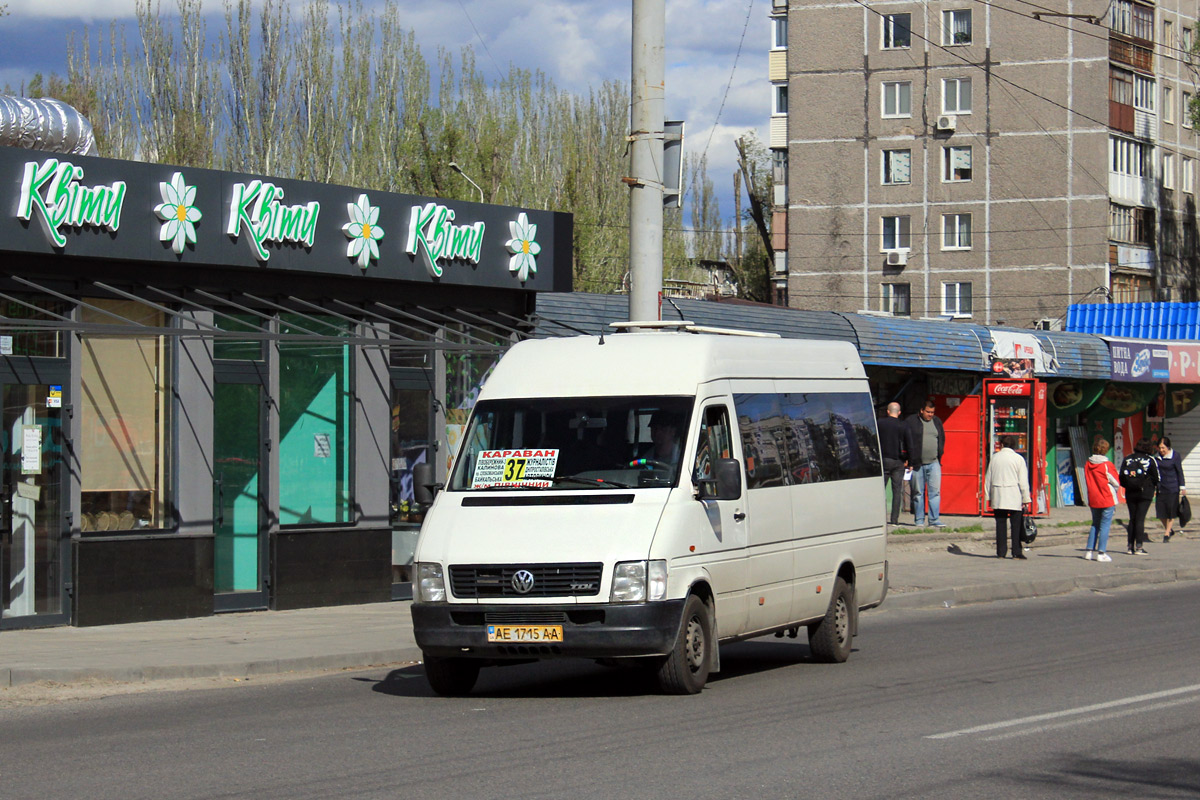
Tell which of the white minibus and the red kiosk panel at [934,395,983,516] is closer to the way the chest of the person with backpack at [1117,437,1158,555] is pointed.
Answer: the red kiosk panel

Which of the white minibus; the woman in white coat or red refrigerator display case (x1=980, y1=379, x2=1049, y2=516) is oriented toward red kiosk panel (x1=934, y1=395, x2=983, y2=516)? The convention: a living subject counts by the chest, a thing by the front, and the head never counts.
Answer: the woman in white coat

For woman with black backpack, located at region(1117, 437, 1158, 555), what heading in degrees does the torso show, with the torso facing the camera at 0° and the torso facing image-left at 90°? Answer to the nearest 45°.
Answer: approximately 180°

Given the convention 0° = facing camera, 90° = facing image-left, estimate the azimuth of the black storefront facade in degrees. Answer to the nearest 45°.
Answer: approximately 315°

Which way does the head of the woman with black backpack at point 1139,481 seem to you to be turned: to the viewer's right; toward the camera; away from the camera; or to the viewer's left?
away from the camera

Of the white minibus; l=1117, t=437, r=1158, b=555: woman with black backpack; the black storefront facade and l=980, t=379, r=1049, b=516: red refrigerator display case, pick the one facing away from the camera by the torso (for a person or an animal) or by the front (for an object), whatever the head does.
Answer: the woman with black backpack

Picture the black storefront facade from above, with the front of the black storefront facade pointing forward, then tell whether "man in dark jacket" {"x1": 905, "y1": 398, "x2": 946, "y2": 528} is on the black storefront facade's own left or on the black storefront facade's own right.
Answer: on the black storefront facade's own left

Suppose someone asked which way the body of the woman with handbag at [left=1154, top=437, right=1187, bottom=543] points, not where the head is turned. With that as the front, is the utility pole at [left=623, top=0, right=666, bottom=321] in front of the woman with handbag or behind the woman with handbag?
in front

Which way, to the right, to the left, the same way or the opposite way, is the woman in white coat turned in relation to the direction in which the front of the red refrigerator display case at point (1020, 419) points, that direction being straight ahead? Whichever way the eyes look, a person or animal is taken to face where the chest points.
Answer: the opposite way

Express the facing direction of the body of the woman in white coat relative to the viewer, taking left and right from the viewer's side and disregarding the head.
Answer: facing away from the viewer

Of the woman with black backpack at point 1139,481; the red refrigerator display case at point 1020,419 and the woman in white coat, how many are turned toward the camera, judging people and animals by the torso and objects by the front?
1
